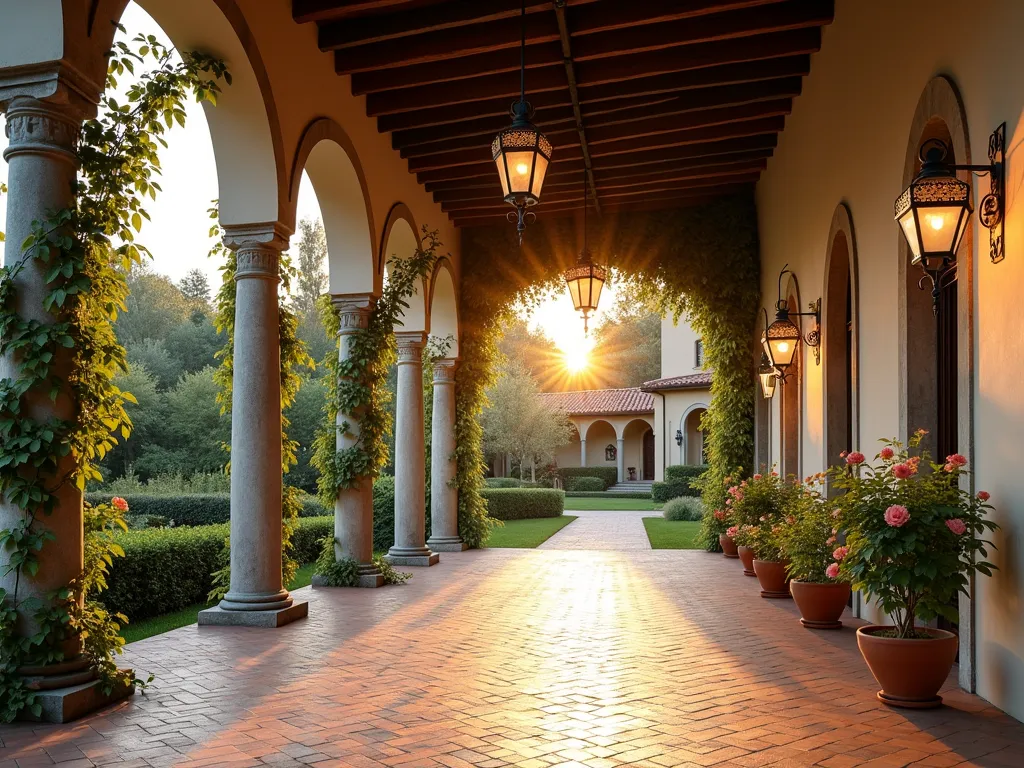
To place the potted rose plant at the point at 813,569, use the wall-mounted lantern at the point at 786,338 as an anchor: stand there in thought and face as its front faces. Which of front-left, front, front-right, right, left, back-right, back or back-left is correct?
left

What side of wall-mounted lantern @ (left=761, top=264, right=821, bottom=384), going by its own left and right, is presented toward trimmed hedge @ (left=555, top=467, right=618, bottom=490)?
right

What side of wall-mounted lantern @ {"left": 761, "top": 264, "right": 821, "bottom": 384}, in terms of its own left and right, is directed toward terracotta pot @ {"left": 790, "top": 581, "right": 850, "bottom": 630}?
left

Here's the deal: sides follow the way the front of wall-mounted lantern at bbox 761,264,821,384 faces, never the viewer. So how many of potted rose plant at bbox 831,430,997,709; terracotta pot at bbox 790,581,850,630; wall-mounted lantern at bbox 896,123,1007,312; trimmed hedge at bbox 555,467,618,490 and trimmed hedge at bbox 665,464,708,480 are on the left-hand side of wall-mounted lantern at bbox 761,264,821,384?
3

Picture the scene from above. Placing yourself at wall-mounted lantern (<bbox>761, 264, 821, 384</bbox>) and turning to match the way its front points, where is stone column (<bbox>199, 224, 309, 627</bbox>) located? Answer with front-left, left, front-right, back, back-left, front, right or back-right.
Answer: front-left

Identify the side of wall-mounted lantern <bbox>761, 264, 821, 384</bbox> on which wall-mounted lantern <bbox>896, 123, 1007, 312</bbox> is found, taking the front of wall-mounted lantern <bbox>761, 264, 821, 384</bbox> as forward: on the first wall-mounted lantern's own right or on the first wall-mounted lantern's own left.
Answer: on the first wall-mounted lantern's own left

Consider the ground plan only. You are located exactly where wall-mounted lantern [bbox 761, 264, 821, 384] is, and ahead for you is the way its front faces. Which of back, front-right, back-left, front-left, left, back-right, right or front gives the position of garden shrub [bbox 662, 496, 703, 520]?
right

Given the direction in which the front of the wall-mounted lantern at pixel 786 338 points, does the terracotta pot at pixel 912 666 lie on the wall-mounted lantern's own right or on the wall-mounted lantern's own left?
on the wall-mounted lantern's own left

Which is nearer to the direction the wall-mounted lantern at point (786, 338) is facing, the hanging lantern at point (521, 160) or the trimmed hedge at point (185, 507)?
the trimmed hedge

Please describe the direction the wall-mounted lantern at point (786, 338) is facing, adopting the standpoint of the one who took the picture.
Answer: facing to the left of the viewer

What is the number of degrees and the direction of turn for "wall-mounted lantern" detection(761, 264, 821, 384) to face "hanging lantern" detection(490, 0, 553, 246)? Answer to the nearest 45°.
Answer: approximately 90° to its left

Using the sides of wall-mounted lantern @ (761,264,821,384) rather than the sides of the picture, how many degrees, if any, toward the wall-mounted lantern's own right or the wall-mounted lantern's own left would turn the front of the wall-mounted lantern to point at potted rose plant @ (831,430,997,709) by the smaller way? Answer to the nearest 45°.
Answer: approximately 90° to the wall-mounted lantern's own left
